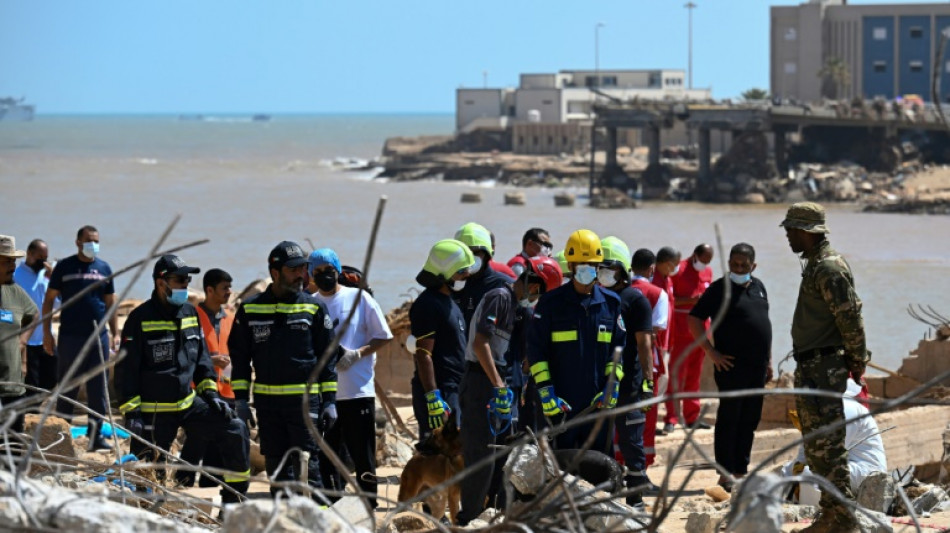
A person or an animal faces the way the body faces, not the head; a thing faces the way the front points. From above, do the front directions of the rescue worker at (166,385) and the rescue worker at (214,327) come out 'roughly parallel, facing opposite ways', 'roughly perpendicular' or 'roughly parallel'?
roughly parallel

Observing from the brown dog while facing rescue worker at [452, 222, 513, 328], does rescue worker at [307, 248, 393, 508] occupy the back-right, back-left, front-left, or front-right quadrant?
front-left

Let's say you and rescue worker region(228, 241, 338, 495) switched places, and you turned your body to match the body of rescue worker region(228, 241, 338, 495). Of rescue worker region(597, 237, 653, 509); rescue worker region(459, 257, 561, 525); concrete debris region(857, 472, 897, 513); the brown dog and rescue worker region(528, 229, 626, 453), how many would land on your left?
5

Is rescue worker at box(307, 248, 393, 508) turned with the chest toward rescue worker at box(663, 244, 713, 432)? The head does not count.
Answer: no

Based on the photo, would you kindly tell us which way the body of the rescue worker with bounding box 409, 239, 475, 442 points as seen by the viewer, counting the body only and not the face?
to the viewer's right

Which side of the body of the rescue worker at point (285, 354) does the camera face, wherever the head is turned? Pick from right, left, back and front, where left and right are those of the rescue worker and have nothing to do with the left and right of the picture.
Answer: front

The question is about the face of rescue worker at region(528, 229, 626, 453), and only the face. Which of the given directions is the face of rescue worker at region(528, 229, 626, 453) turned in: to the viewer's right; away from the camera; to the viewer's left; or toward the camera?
toward the camera

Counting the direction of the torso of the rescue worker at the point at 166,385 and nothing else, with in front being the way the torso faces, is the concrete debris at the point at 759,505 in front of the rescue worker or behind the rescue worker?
in front

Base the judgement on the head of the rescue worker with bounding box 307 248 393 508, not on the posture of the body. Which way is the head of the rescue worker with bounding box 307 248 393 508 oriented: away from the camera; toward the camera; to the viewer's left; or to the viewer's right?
toward the camera

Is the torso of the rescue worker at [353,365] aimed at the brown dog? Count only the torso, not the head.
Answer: no

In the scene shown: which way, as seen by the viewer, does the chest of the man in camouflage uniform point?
to the viewer's left

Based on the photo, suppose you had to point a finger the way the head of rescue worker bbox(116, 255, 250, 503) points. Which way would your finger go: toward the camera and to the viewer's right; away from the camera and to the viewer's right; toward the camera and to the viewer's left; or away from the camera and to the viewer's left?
toward the camera and to the viewer's right

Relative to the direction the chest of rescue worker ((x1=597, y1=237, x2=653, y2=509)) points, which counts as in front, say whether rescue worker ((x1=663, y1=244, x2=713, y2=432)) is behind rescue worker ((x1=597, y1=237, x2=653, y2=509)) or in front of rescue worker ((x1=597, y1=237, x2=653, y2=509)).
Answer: behind

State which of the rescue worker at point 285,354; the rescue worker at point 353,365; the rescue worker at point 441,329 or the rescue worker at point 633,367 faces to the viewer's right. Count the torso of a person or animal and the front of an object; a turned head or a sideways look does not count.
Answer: the rescue worker at point 441,329
